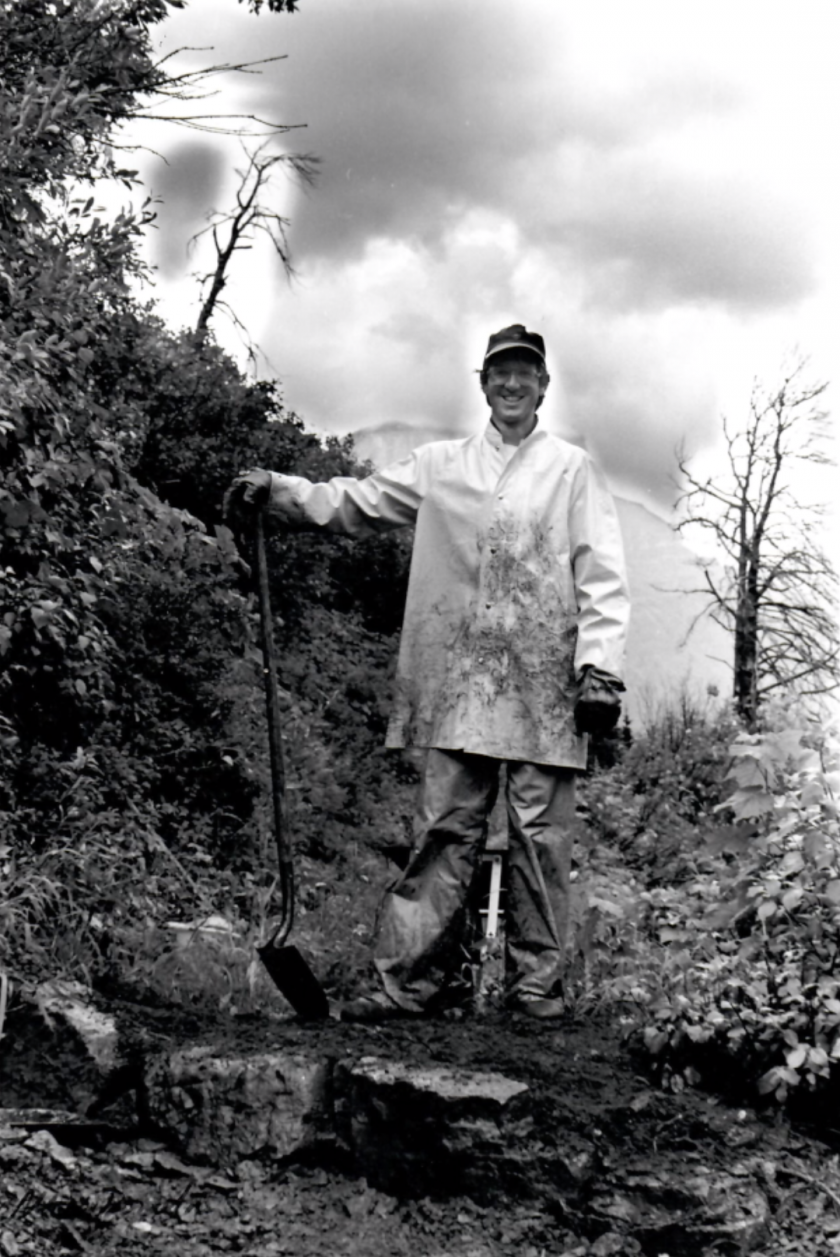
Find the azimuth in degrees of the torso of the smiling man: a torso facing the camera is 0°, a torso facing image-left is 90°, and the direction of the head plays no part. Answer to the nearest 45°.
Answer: approximately 0°
